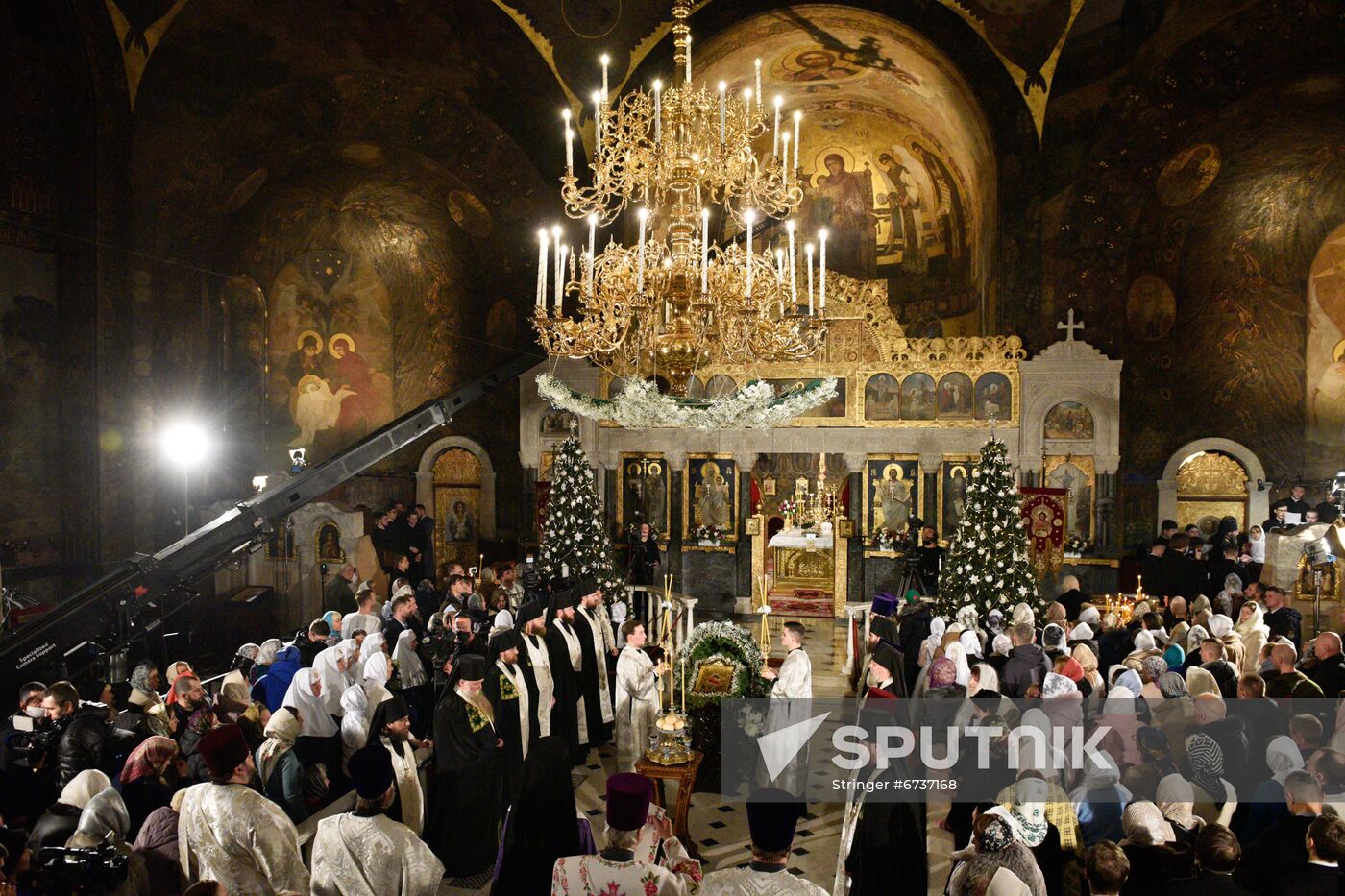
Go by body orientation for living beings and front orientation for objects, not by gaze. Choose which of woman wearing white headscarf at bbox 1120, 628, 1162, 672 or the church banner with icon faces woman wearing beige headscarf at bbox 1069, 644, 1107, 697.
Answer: the church banner with icon

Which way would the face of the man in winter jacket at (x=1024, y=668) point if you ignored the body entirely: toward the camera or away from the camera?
away from the camera

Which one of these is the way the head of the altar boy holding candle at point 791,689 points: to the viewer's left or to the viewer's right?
to the viewer's left

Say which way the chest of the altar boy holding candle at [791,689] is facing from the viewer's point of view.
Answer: to the viewer's left

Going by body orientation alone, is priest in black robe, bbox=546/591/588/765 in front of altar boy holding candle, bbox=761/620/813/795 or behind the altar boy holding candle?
in front

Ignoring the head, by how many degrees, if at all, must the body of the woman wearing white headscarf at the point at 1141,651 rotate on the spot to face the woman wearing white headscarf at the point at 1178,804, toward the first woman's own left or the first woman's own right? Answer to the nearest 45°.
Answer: approximately 135° to the first woman's own left

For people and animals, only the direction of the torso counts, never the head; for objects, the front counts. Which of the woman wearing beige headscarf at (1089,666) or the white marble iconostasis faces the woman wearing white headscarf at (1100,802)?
the white marble iconostasis

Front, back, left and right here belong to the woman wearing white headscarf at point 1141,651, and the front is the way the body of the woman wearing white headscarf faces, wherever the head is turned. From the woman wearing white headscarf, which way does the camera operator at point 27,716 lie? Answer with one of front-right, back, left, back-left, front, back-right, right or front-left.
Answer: left

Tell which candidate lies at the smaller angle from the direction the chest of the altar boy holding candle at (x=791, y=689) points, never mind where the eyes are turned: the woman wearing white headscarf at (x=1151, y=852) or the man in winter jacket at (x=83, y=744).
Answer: the man in winter jacket

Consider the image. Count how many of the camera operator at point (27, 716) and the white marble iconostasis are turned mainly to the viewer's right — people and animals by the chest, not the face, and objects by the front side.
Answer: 1

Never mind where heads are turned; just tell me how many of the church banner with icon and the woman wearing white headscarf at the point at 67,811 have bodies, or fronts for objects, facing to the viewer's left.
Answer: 0
